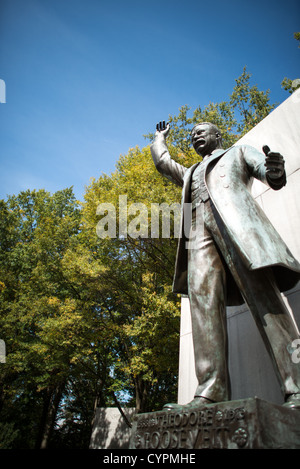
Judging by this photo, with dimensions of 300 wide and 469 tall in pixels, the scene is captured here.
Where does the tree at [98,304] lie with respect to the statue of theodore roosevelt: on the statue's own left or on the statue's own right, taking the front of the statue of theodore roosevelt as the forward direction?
on the statue's own right

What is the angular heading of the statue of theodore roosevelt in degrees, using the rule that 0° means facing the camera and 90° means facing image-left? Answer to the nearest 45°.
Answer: approximately 45°
